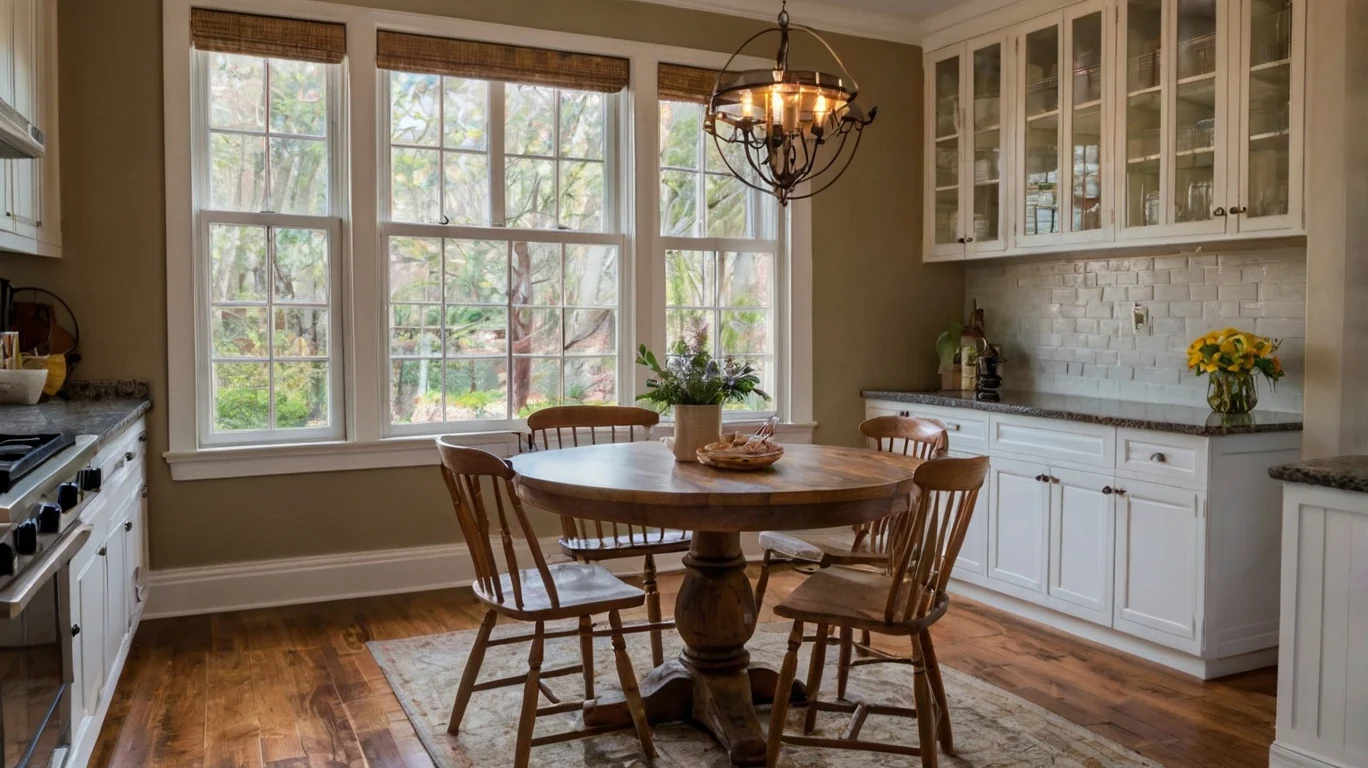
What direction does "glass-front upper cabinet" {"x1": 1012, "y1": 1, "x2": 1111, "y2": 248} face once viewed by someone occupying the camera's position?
facing the viewer and to the left of the viewer

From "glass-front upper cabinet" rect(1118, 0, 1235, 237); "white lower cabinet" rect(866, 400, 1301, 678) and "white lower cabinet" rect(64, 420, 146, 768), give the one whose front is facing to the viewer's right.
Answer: "white lower cabinet" rect(64, 420, 146, 768)

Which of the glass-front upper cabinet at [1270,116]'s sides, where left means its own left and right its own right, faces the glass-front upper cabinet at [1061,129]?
right

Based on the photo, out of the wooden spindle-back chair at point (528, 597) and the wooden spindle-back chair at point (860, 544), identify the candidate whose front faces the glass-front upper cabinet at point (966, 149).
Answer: the wooden spindle-back chair at point (528, 597)

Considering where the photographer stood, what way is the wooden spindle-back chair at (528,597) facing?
facing away from the viewer and to the right of the viewer

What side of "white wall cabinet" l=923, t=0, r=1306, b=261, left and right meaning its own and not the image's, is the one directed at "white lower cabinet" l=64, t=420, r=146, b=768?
front

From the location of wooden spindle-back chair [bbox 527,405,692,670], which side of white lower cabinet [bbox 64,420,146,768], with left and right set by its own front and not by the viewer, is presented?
front

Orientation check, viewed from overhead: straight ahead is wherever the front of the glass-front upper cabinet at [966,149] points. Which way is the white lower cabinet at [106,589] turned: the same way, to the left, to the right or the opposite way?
the opposite way

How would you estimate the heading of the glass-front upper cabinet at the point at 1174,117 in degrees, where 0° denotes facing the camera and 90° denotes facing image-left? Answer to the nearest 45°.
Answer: approximately 45°

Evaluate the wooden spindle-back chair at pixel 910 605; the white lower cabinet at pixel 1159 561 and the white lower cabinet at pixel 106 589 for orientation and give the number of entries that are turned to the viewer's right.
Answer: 1

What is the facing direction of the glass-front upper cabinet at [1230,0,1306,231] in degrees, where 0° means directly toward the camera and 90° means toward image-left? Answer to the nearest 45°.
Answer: approximately 45°

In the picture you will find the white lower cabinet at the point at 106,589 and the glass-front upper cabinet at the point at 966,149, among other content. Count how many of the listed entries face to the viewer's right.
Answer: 1
